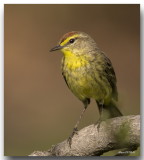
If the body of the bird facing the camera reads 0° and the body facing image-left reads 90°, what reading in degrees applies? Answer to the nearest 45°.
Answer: approximately 45°
